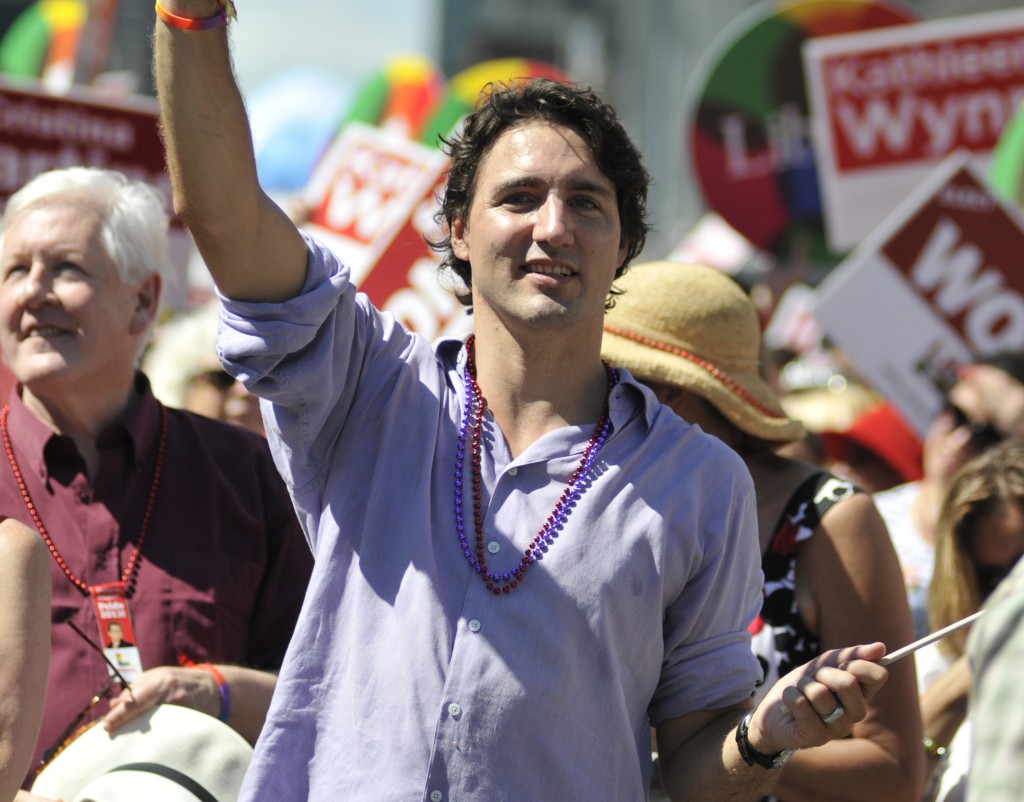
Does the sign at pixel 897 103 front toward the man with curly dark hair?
yes

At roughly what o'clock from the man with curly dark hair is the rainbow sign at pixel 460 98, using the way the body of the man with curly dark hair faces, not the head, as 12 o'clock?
The rainbow sign is roughly at 6 o'clock from the man with curly dark hair.

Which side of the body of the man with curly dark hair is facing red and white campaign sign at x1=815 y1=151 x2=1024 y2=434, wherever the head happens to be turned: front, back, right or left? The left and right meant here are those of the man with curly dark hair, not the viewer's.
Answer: back

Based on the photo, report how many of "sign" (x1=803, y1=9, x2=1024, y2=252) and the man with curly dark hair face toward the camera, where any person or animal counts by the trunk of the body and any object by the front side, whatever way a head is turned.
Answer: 2

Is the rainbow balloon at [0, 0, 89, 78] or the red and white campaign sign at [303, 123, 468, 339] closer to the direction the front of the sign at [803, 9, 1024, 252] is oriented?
the red and white campaign sign

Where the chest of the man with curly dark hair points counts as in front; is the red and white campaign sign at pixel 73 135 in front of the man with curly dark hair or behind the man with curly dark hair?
behind

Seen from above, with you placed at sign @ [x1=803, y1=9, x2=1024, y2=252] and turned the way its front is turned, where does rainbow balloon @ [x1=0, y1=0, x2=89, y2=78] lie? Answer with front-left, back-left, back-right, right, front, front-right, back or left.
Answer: back-right

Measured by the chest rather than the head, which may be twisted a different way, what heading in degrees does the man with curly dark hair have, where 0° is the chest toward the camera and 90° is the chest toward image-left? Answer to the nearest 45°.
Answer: approximately 0°

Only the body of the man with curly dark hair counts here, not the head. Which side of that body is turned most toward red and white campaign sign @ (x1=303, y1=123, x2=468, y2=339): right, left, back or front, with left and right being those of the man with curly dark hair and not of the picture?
back

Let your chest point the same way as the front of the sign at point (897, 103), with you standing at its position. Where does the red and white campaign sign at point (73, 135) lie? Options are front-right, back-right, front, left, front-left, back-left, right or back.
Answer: front-right
